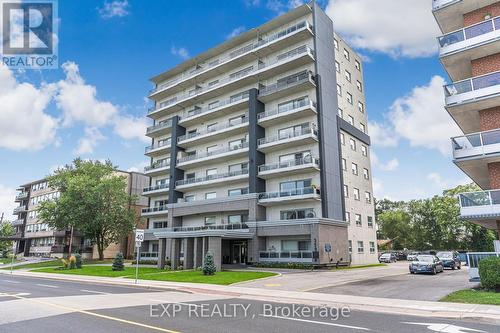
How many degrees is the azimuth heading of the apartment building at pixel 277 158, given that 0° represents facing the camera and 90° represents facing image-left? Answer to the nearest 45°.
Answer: approximately 45°

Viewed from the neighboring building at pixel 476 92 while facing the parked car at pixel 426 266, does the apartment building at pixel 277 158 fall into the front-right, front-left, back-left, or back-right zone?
front-left

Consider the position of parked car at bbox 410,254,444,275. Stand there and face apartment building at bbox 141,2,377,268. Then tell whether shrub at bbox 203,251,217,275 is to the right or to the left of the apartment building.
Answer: left

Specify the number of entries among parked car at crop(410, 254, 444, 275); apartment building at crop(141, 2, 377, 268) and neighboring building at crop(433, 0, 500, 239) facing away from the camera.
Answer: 0

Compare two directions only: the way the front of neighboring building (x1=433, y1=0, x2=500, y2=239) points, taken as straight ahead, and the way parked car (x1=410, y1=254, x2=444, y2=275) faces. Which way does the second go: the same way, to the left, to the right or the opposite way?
the same way

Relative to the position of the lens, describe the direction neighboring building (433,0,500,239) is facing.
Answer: facing the viewer and to the left of the viewer

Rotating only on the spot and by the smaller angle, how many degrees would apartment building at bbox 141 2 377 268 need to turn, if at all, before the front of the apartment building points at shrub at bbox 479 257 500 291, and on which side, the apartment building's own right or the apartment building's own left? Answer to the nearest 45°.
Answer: approximately 45° to the apartment building's own left

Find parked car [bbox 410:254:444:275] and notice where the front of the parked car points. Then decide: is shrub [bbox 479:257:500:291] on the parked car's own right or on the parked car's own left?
on the parked car's own left

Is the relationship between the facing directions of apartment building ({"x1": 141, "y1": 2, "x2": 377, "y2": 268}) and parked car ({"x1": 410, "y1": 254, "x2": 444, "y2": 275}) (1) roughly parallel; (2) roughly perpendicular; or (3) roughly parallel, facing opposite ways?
roughly parallel
